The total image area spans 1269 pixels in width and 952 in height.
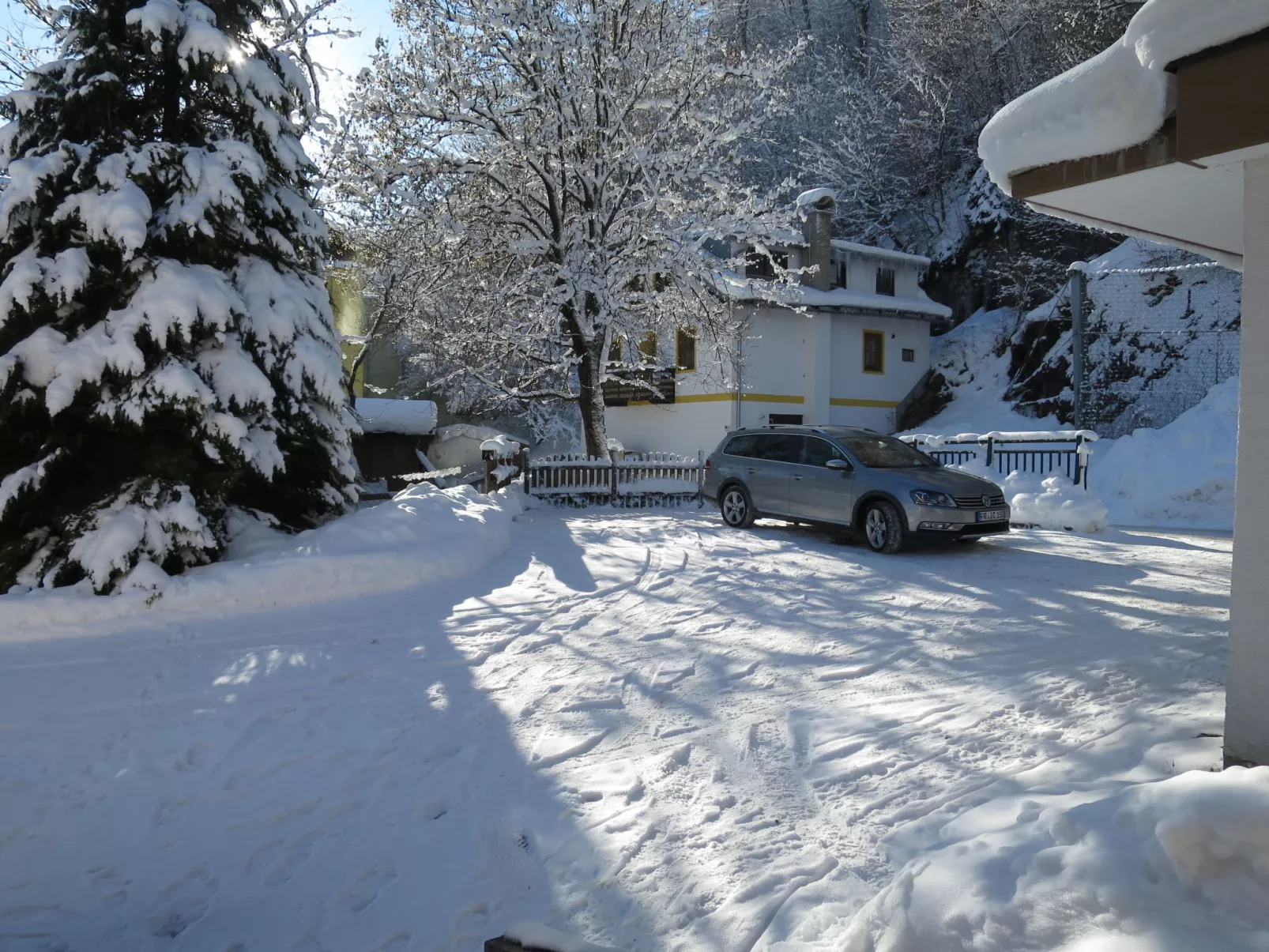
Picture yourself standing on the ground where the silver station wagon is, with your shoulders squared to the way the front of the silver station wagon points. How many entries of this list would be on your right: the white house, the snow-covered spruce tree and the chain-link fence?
1

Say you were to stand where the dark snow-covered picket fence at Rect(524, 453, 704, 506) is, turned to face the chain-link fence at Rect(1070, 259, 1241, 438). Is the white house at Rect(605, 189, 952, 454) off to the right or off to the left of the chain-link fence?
left

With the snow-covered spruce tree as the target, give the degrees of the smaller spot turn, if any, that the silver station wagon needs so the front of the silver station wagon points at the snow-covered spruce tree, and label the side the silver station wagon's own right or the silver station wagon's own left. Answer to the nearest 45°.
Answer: approximately 90° to the silver station wagon's own right

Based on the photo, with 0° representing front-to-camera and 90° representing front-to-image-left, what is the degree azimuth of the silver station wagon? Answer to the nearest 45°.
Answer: approximately 315°

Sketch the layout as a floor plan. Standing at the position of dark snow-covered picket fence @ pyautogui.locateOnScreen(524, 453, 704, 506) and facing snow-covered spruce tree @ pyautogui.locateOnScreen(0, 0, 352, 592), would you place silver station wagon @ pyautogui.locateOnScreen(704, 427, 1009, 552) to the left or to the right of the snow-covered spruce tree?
left

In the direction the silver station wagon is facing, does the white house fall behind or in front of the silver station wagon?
behind

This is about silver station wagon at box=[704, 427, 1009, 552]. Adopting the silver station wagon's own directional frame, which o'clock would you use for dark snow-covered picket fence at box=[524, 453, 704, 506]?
The dark snow-covered picket fence is roughly at 6 o'clock from the silver station wagon.
